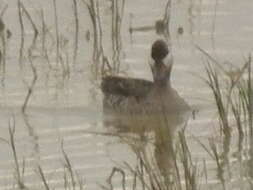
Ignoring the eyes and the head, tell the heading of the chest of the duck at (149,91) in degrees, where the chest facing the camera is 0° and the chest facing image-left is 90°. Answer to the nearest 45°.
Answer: approximately 270°
